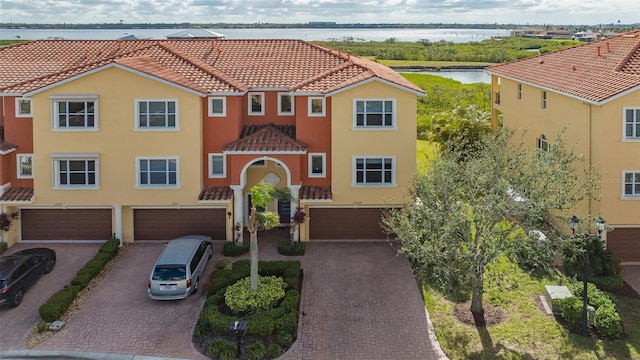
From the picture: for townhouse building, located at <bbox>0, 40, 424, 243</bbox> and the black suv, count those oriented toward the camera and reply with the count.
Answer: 1

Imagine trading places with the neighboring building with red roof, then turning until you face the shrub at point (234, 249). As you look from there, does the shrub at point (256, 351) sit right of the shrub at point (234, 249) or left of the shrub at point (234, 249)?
left

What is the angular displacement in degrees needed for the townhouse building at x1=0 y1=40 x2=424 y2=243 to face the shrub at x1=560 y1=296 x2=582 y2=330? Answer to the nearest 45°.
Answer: approximately 45° to its left

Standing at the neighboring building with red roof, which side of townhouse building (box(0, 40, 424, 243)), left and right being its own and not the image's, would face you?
left

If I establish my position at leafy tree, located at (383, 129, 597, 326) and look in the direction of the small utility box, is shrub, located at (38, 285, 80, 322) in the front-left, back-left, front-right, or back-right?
back-left

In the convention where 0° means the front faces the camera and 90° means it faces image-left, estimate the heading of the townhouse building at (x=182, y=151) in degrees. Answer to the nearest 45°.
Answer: approximately 0°

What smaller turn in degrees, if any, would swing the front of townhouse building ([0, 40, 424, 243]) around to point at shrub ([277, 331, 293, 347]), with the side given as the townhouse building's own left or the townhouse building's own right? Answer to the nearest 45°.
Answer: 0° — it already faces it
